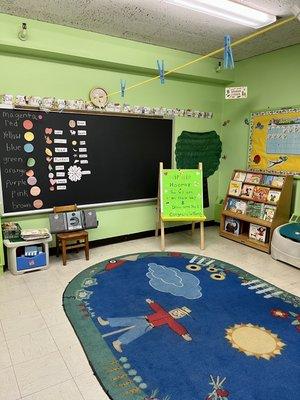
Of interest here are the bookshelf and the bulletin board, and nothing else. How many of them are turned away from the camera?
0

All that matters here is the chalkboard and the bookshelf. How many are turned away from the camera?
0

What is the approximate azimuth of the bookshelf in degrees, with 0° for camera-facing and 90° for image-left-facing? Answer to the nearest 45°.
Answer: approximately 45°

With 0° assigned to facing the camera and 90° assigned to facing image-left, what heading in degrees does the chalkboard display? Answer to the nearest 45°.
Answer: approximately 315°

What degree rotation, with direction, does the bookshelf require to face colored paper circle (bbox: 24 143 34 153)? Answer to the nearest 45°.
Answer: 0° — it already faces it

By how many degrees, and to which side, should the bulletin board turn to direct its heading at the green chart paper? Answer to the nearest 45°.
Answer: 0° — it already faces it
